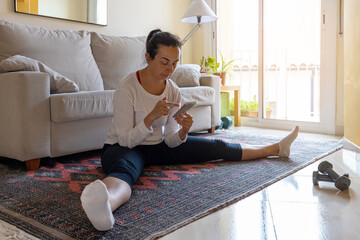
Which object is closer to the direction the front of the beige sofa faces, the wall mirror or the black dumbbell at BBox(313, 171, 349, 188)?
the black dumbbell

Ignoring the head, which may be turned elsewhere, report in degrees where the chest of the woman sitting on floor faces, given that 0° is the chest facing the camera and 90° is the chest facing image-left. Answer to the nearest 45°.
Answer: approximately 315°

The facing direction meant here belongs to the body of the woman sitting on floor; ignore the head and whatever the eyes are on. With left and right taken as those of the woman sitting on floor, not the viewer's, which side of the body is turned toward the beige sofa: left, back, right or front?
back

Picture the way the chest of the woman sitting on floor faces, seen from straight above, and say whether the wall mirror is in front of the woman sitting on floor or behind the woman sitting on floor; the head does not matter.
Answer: behind

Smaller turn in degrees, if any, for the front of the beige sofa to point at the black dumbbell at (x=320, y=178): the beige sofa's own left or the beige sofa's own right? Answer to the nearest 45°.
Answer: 0° — it already faces it
